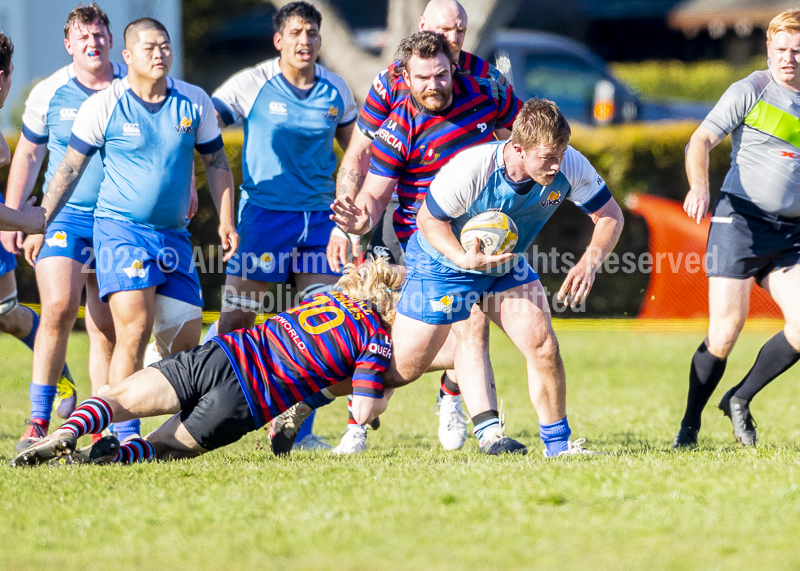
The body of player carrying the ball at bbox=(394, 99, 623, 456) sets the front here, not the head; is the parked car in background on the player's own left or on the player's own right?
on the player's own left

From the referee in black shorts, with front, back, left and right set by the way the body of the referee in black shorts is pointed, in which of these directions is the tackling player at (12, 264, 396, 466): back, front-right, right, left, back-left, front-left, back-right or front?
right

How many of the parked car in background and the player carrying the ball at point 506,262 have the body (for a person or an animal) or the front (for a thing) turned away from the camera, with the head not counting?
0

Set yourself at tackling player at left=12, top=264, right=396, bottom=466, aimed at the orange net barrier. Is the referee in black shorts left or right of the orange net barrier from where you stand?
right

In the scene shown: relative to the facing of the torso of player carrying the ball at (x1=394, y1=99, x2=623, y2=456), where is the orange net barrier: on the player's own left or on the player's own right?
on the player's own left

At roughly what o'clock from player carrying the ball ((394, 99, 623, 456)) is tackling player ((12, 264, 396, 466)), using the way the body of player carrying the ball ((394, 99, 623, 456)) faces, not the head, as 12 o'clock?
tackling player ((12, 264, 396, 466)) is roughly at 4 o'clock from player carrying the ball ((394, 99, 623, 456)).

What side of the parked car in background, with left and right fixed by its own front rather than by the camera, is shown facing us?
right

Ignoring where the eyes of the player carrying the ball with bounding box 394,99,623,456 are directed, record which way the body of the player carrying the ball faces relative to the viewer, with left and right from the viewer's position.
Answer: facing the viewer and to the right of the viewer

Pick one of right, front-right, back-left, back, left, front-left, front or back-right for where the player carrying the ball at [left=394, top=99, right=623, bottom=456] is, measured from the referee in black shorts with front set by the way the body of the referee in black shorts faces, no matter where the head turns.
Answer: right

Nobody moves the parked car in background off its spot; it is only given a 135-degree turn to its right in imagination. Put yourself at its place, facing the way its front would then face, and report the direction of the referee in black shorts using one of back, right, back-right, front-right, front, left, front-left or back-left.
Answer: front-left

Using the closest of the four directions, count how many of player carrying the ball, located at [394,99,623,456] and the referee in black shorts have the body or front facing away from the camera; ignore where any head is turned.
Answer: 0
